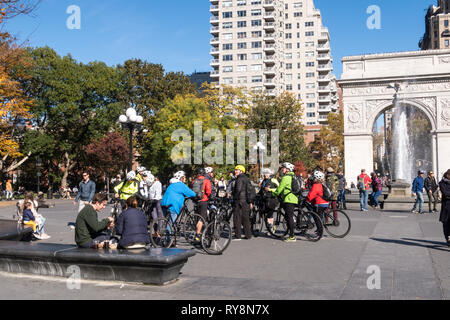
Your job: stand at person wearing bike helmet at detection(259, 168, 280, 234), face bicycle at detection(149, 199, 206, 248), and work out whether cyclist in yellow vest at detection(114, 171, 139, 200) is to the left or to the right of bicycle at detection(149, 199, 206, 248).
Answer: right

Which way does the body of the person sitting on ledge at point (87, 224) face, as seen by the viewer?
to the viewer's right

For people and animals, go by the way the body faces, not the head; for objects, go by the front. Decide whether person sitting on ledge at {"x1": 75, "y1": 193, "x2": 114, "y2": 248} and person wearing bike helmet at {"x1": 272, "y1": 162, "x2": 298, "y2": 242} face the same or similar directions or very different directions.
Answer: very different directions

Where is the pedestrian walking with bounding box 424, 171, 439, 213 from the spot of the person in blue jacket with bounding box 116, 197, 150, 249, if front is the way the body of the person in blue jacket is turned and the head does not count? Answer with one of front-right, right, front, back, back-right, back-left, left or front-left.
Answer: front-right

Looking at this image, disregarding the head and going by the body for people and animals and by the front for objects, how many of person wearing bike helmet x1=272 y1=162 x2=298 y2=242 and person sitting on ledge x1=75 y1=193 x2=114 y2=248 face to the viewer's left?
1

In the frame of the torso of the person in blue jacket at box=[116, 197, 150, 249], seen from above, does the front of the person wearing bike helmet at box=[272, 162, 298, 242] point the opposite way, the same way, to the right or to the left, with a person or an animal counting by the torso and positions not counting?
to the left

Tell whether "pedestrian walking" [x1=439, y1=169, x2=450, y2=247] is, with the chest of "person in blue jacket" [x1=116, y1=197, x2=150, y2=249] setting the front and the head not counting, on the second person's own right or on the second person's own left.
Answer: on the second person's own right

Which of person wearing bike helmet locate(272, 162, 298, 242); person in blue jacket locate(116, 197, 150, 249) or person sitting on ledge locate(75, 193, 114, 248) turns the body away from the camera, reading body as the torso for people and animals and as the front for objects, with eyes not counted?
the person in blue jacket

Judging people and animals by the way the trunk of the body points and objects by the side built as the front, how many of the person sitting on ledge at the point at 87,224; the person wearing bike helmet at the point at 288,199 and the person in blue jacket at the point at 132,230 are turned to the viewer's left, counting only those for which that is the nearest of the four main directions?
1

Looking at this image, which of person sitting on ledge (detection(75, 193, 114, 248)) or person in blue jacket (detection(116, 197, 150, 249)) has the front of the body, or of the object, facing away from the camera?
the person in blue jacket

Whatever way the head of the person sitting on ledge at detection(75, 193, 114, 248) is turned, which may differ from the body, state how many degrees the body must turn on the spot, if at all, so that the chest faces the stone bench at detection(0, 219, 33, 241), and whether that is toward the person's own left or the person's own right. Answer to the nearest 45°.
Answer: approximately 135° to the person's own left

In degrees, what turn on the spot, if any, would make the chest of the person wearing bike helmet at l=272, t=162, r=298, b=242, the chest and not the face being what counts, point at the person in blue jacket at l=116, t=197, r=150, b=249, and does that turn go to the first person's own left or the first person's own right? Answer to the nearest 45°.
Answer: approximately 45° to the first person's own left

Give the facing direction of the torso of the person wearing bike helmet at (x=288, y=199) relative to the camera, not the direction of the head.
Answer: to the viewer's left
